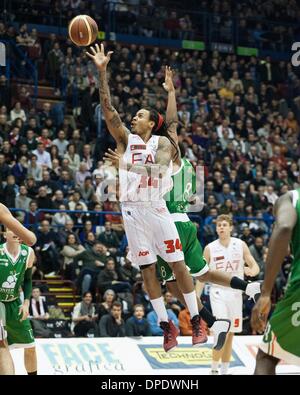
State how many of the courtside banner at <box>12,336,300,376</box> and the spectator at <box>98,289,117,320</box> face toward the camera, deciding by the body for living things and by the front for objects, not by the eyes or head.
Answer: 2

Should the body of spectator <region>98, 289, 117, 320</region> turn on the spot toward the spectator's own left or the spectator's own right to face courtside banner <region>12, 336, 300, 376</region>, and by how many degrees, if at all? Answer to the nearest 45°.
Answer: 0° — they already face it

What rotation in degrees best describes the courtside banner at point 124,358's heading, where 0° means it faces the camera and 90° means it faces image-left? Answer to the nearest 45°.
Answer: approximately 0°

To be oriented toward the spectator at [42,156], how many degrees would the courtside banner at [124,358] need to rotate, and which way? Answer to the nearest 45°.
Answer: approximately 180°

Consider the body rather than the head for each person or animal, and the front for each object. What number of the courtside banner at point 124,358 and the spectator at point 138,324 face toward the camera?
2

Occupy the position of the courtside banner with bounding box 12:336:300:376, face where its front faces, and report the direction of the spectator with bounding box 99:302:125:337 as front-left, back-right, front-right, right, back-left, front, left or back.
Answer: back

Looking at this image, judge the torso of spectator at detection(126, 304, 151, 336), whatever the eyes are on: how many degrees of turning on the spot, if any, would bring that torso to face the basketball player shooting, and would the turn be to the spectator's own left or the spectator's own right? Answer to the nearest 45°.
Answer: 0° — they already face them

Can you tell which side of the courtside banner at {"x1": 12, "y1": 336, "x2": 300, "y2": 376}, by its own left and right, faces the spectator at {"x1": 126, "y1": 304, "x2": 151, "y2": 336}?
back
